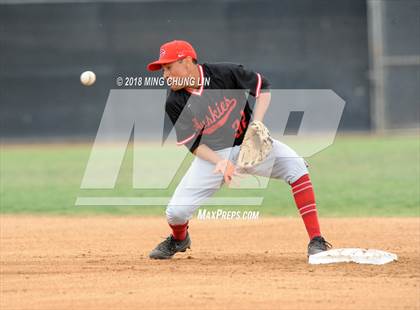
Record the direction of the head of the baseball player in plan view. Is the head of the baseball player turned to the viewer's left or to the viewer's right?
to the viewer's left

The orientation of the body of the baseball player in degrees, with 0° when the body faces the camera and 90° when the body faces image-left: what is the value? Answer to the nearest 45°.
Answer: approximately 0°

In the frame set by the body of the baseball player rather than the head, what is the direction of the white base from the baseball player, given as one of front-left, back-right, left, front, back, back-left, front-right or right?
left
